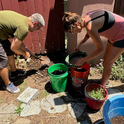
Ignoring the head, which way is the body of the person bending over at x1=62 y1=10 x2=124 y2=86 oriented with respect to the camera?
to the viewer's left

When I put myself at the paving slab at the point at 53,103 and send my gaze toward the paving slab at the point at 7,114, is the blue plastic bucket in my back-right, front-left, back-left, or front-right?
back-left
